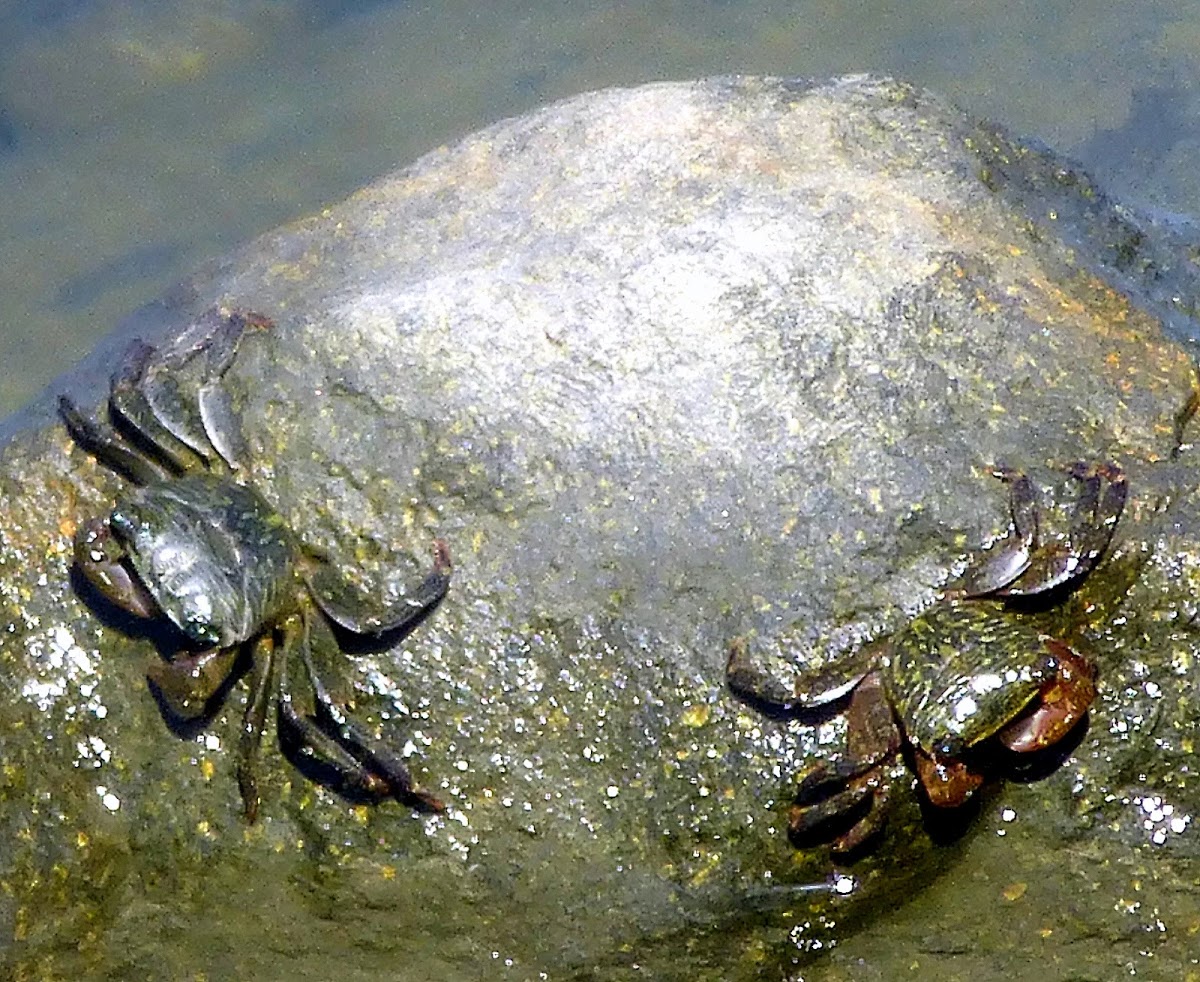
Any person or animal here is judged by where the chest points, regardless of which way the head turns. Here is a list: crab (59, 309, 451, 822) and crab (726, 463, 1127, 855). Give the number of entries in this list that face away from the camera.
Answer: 0

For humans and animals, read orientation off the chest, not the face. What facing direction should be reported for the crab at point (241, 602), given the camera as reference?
facing the viewer and to the left of the viewer

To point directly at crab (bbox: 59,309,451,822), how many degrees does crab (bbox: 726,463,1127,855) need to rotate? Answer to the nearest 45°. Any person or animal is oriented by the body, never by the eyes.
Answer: approximately 135° to its right

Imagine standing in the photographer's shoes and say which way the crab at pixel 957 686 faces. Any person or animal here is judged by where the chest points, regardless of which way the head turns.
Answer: facing the viewer and to the right of the viewer
